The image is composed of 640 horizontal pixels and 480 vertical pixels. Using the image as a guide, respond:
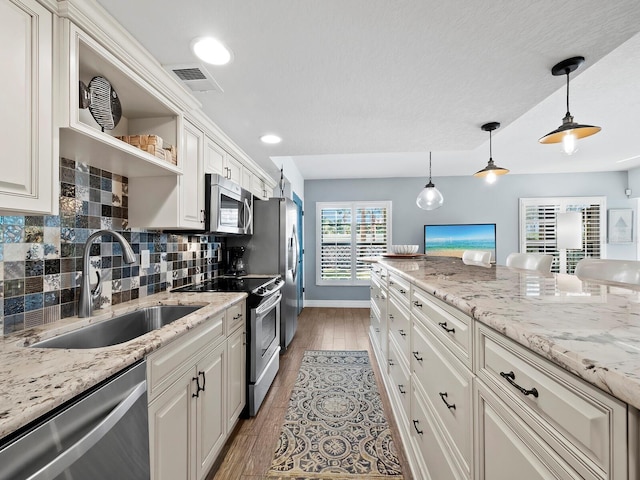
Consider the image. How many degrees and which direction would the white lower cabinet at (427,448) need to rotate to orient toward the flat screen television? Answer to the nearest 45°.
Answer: approximately 90° to its right

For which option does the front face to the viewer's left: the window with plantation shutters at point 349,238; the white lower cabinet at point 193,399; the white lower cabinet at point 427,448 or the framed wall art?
the white lower cabinet at point 427,448

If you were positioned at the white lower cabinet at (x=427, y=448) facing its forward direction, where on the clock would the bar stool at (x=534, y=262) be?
The bar stool is roughly at 4 o'clock from the white lower cabinet.

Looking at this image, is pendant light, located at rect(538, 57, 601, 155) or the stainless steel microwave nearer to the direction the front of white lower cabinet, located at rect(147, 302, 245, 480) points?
the pendant light

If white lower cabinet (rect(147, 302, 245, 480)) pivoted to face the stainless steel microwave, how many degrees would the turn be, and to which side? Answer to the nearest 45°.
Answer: approximately 135° to its left

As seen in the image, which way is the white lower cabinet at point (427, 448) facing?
to the viewer's left

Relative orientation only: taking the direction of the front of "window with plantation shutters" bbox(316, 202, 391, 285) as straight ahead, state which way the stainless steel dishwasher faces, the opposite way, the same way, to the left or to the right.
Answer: to the left

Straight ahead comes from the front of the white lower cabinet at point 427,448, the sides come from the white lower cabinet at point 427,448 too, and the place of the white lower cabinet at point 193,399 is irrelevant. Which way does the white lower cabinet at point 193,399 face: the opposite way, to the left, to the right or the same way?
the opposite way

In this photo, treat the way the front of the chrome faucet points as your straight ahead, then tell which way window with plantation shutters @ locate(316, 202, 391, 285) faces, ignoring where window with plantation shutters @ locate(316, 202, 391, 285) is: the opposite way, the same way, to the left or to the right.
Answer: to the right
